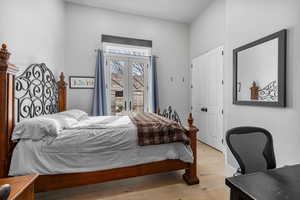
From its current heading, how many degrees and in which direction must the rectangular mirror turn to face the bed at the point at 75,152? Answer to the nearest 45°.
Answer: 0° — it already faces it

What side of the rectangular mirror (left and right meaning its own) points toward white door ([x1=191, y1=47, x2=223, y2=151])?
right

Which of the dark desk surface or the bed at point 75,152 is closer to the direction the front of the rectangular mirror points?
the bed

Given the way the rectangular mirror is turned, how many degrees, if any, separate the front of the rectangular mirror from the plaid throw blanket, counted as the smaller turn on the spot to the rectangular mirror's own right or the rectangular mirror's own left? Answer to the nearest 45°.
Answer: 0° — it already faces it

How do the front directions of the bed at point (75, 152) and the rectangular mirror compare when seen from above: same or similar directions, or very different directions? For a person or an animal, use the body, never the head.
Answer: very different directions

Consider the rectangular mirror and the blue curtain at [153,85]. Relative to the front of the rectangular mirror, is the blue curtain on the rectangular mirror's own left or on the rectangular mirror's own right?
on the rectangular mirror's own right

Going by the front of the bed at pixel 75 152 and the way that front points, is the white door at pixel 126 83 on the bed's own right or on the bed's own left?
on the bed's own left

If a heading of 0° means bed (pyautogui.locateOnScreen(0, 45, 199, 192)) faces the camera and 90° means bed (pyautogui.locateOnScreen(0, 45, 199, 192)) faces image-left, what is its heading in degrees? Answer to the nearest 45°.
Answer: approximately 270°
